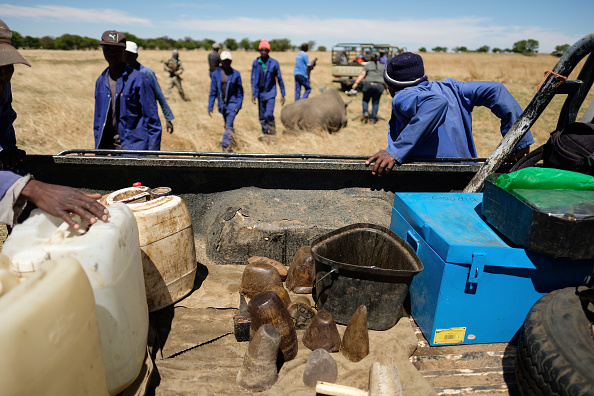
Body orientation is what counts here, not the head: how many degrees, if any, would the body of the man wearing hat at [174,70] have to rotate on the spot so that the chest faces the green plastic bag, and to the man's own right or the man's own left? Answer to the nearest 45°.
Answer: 0° — they already face it

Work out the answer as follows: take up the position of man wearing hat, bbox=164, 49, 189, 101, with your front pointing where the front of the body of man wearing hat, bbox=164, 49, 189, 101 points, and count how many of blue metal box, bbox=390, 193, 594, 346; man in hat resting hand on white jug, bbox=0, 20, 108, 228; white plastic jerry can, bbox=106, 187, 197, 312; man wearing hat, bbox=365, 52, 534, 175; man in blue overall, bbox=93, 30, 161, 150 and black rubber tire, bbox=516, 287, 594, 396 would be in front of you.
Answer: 6

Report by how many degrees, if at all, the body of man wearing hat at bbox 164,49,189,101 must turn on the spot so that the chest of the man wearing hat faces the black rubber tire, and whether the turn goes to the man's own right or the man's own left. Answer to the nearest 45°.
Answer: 0° — they already face it

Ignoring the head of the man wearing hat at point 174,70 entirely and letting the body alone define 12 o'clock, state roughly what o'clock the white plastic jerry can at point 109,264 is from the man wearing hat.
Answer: The white plastic jerry can is roughly at 12 o'clock from the man wearing hat.

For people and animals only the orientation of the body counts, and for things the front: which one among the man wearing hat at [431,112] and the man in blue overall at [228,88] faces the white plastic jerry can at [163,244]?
the man in blue overall

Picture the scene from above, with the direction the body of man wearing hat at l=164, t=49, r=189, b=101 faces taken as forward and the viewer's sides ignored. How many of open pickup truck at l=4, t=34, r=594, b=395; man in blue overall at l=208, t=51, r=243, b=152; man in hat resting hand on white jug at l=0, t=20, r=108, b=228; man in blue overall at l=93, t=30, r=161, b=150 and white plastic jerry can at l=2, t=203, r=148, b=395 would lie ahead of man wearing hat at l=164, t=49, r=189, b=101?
5

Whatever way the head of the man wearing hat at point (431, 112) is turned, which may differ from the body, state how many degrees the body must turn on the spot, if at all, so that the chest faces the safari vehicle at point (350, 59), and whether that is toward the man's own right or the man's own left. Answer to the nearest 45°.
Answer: approximately 45° to the man's own right
